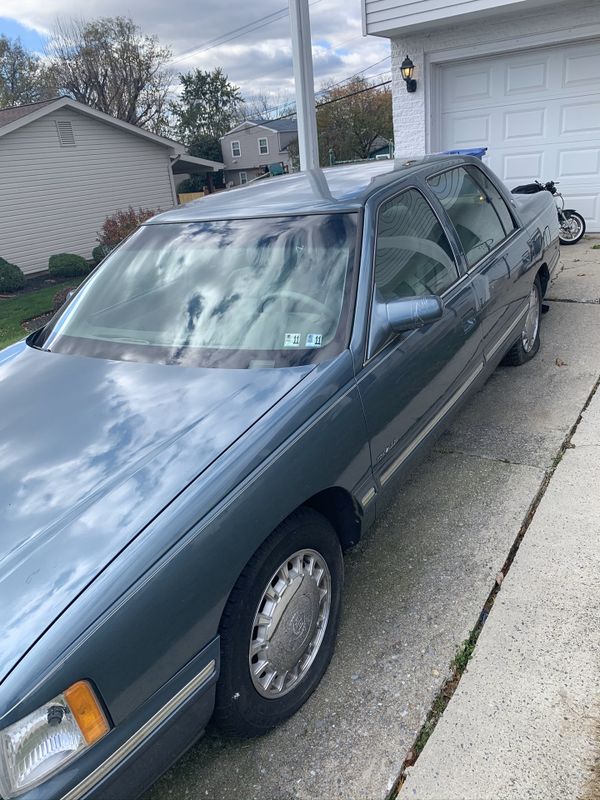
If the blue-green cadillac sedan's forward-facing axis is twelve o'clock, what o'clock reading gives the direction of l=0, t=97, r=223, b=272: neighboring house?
The neighboring house is roughly at 4 o'clock from the blue-green cadillac sedan.

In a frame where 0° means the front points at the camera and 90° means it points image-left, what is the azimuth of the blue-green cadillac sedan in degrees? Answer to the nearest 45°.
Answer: approximately 45°

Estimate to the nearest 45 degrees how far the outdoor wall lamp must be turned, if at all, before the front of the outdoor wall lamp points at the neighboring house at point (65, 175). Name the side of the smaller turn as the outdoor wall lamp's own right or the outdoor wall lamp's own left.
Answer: approximately 90° to the outdoor wall lamp's own right

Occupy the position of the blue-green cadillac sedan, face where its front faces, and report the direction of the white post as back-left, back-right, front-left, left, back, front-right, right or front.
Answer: back-right

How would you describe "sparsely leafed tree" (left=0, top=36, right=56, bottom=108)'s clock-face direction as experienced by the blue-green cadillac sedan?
The sparsely leafed tree is roughly at 4 o'clock from the blue-green cadillac sedan.

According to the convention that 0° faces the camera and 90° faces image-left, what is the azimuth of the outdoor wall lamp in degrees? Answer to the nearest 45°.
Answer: approximately 45°

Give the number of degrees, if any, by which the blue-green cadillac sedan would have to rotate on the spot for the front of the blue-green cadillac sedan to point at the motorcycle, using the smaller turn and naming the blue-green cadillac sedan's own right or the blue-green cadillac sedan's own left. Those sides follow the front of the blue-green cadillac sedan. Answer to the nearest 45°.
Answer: approximately 180°
